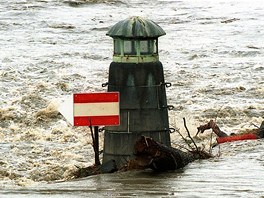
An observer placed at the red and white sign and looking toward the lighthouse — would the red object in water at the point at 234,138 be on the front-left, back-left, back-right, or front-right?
front-left

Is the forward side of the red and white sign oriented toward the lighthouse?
no

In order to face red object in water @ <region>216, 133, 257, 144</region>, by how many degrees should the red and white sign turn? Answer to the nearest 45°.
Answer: approximately 135° to its left

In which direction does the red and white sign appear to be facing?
toward the camera
